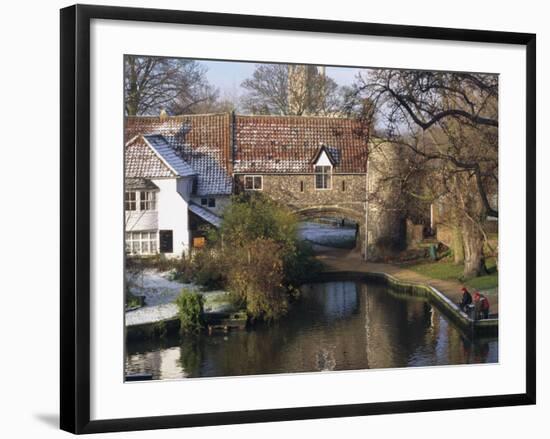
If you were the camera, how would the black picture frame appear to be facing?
facing the viewer and to the right of the viewer
